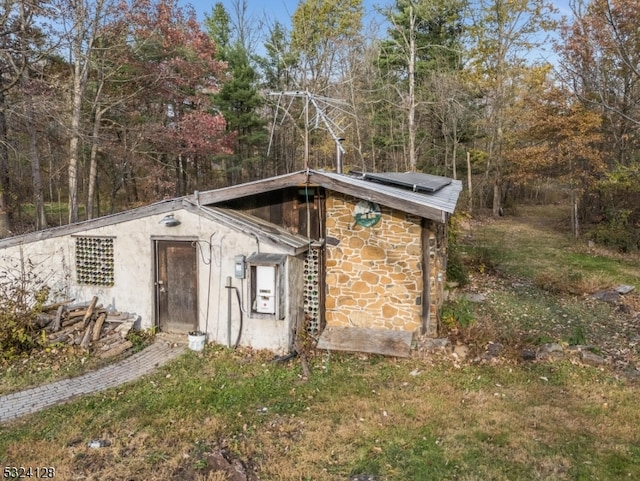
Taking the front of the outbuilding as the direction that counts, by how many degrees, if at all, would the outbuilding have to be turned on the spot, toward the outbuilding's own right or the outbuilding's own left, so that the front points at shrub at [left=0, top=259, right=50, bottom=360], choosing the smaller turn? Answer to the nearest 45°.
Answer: approximately 90° to the outbuilding's own right

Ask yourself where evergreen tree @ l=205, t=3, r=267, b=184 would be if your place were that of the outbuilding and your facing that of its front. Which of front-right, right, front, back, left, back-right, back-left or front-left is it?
back

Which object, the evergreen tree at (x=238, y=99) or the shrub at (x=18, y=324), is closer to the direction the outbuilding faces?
the shrub

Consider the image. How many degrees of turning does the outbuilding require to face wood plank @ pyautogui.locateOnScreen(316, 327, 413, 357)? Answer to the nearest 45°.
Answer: approximately 45° to its left

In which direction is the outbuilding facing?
toward the camera
